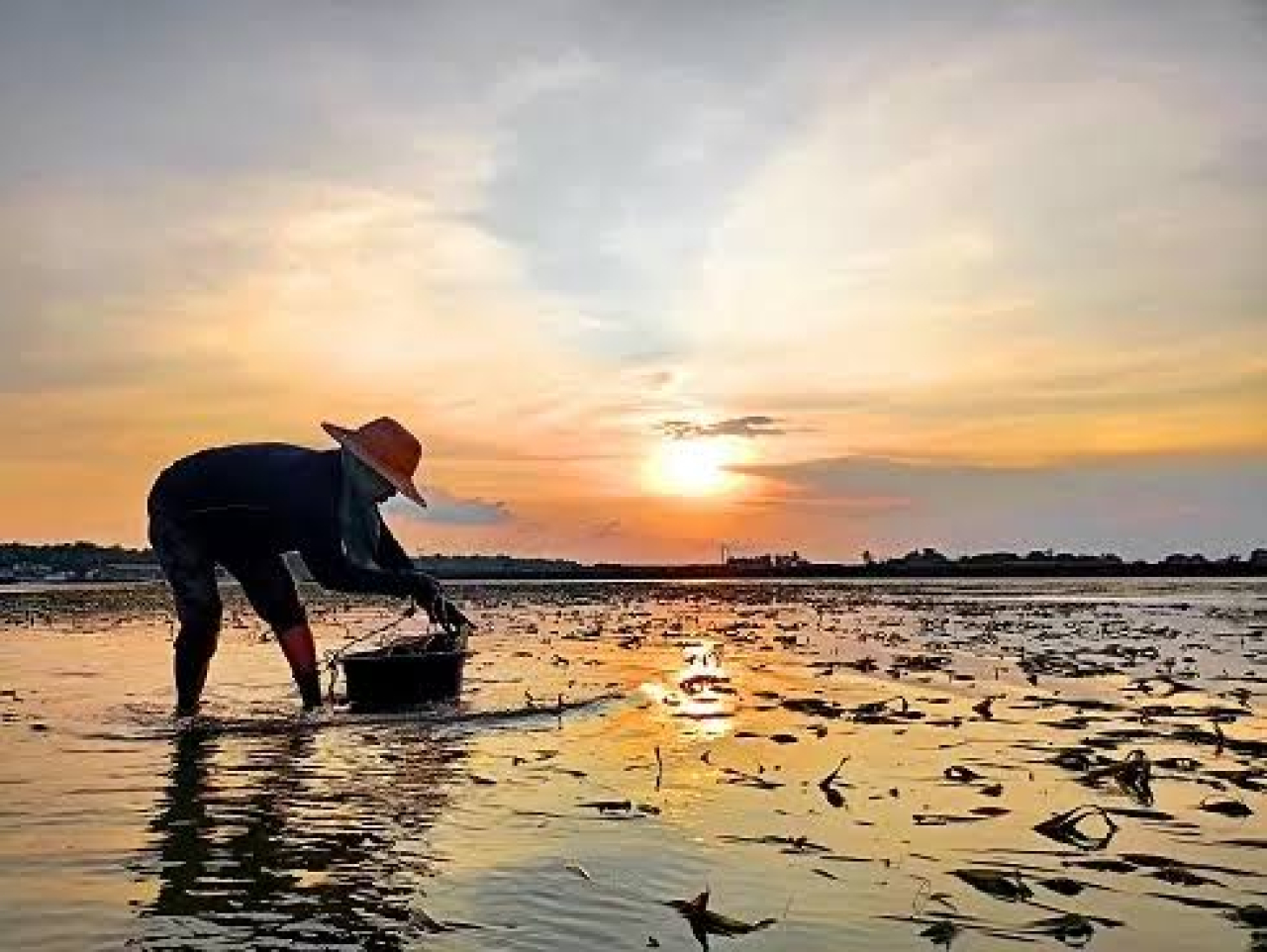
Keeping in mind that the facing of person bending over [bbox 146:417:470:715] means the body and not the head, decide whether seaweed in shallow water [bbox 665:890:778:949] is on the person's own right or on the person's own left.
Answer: on the person's own right

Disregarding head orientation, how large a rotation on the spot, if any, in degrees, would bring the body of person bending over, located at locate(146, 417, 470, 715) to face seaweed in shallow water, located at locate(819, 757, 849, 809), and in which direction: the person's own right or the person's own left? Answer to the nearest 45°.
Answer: approximately 45° to the person's own right

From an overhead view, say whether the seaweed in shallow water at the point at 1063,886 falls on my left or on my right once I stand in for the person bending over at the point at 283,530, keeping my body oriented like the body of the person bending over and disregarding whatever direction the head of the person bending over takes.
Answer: on my right

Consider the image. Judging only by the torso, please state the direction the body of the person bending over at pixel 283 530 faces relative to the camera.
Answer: to the viewer's right

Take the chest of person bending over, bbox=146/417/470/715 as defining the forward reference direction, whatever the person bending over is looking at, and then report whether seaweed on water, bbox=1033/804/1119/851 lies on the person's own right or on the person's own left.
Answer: on the person's own right

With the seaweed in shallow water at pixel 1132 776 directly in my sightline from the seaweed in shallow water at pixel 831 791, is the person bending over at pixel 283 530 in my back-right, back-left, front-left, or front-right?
back-left

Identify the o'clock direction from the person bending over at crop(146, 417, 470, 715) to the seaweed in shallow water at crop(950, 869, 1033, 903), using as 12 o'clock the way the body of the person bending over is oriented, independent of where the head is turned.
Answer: The seaweed in shallow water is roughly at 2 o'clock from the person bending over.
